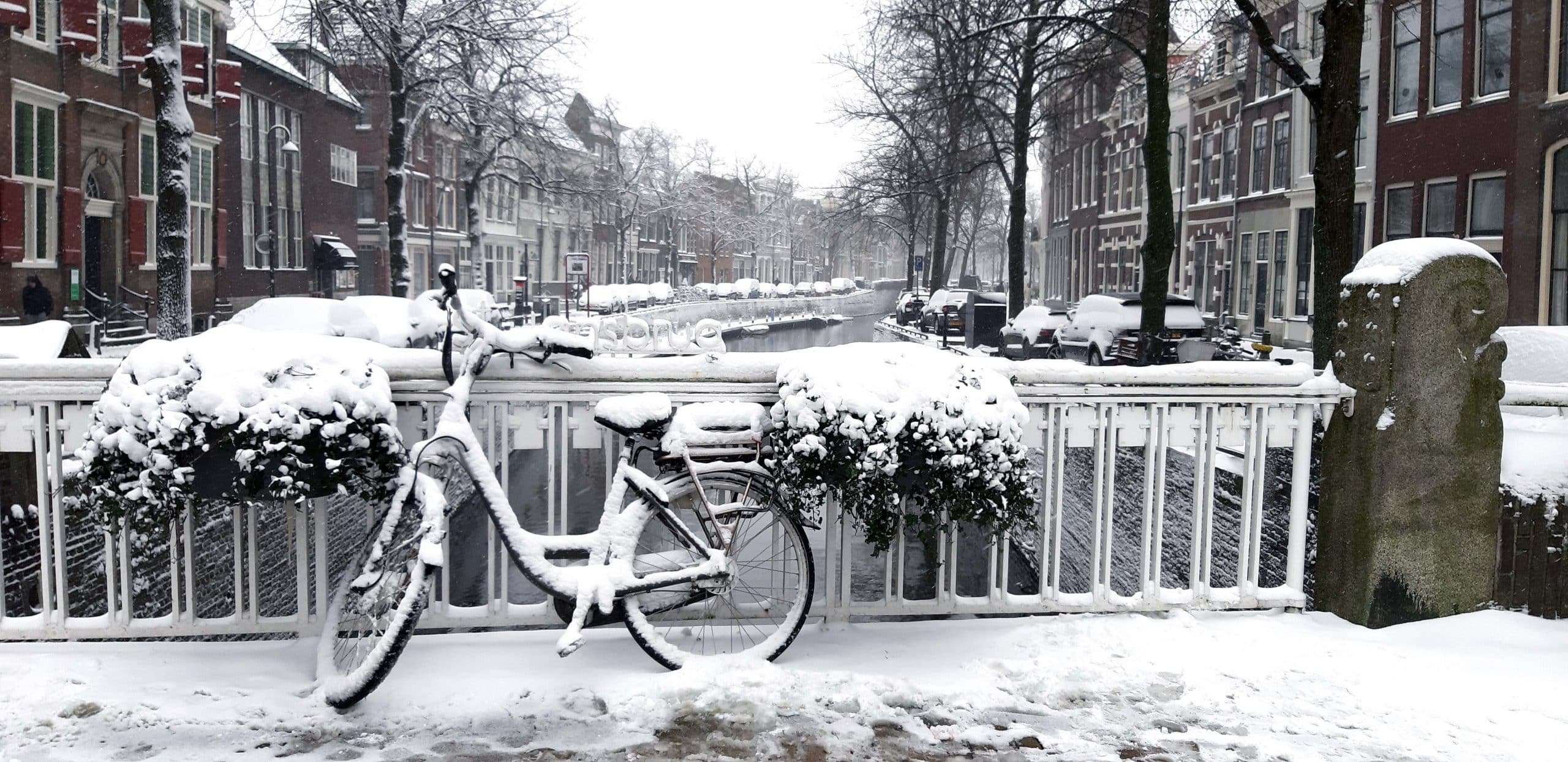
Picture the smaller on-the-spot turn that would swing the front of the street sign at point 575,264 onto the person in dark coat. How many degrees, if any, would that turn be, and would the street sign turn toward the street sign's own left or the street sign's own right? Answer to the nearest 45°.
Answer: approximately 45° to the street sign's own right

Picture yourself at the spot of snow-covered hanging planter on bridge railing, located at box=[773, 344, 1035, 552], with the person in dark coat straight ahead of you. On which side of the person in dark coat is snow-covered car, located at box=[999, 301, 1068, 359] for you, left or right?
right

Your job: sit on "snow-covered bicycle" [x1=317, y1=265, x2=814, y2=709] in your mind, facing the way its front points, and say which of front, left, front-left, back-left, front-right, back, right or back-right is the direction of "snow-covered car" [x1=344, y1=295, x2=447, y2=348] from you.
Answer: right

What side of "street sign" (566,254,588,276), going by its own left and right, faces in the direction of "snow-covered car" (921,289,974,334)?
left

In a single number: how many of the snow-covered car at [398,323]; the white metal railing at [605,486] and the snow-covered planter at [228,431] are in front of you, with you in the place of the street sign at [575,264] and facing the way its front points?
3

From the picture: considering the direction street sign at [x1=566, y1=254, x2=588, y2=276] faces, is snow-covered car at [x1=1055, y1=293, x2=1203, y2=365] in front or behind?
in front

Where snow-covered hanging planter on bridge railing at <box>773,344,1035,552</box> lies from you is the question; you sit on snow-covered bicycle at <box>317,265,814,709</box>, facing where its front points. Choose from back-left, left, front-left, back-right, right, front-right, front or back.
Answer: back

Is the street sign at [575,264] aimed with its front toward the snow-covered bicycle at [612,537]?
yes

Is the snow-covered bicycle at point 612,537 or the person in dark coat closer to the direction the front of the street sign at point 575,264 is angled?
the snow-covered bicycle

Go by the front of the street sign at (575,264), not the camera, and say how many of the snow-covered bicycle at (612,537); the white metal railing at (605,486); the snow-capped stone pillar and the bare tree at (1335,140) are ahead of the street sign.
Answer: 4

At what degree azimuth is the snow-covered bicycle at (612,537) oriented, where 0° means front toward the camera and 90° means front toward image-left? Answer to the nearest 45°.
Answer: approximately 90°

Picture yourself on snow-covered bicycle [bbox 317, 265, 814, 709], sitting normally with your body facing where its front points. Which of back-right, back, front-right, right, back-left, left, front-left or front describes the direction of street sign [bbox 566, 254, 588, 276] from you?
right

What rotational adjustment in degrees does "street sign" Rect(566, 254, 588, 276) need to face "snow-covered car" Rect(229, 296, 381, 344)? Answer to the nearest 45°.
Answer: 0° — it already faces it

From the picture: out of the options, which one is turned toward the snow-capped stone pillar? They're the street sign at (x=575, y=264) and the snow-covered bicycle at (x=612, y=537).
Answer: the street sign

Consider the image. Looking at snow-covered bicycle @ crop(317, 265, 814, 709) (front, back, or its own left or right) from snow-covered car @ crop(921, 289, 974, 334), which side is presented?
right

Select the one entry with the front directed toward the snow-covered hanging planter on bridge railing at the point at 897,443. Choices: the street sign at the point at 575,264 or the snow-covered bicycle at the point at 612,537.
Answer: the street sign

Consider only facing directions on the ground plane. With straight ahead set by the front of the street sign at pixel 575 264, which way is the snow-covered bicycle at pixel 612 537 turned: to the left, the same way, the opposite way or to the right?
to the right

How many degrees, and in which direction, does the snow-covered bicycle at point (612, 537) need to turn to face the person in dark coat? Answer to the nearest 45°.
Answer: approximately 45° to its right
